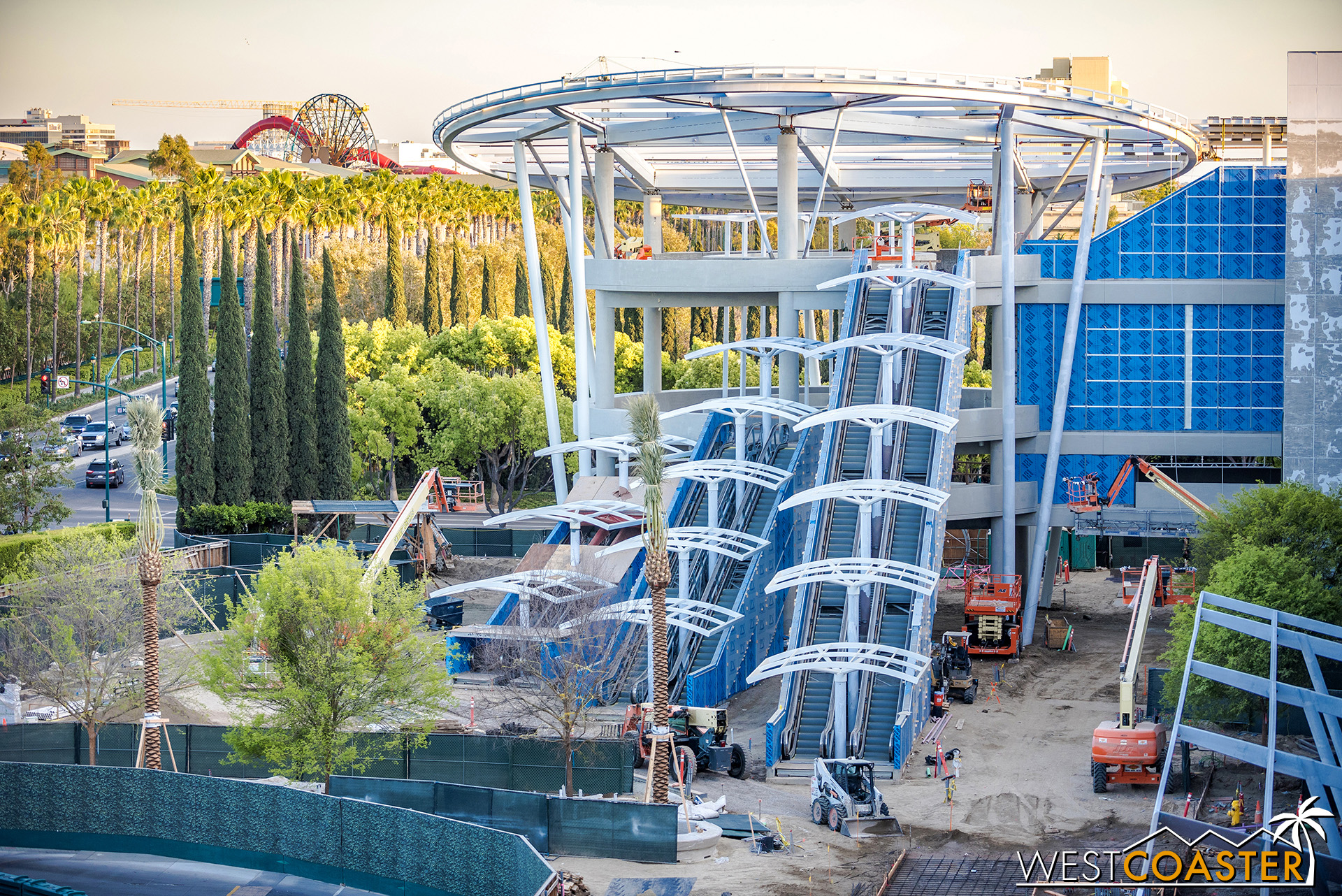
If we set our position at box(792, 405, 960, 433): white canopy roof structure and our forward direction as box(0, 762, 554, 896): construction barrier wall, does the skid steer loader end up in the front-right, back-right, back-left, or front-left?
front-left

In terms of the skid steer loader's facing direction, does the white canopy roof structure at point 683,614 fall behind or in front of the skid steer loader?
behind

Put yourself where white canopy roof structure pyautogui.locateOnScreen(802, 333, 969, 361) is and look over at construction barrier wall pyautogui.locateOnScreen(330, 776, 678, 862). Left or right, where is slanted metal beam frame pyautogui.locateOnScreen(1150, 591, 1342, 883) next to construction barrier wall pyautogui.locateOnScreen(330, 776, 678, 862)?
left

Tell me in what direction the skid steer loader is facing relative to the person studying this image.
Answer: facing the viewer and to the right of the viewer

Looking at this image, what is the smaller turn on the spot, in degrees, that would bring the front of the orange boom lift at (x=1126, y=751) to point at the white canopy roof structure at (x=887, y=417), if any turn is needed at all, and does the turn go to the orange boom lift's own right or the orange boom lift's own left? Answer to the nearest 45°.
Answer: approximately 45° to the orange boom lift's own left

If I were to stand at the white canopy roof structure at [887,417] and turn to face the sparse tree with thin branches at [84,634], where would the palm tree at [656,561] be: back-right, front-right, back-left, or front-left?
front-left

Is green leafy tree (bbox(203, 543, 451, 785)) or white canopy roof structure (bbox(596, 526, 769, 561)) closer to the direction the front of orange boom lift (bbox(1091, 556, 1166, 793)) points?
the white canopy roof structure

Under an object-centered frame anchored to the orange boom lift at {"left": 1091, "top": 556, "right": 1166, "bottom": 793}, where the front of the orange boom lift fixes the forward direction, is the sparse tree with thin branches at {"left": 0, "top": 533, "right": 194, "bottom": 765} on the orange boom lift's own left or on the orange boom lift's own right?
on the orange boom lift's own left

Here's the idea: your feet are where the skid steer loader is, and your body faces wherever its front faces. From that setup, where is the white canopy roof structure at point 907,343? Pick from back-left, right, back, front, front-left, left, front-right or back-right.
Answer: back-left

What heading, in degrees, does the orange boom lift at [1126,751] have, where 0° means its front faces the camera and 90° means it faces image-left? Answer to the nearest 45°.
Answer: approximately 180°

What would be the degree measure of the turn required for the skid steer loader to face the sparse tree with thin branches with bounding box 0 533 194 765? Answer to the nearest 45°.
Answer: approximately 135° to its right

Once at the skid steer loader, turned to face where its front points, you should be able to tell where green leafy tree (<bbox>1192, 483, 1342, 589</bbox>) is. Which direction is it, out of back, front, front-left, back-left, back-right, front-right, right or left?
left
